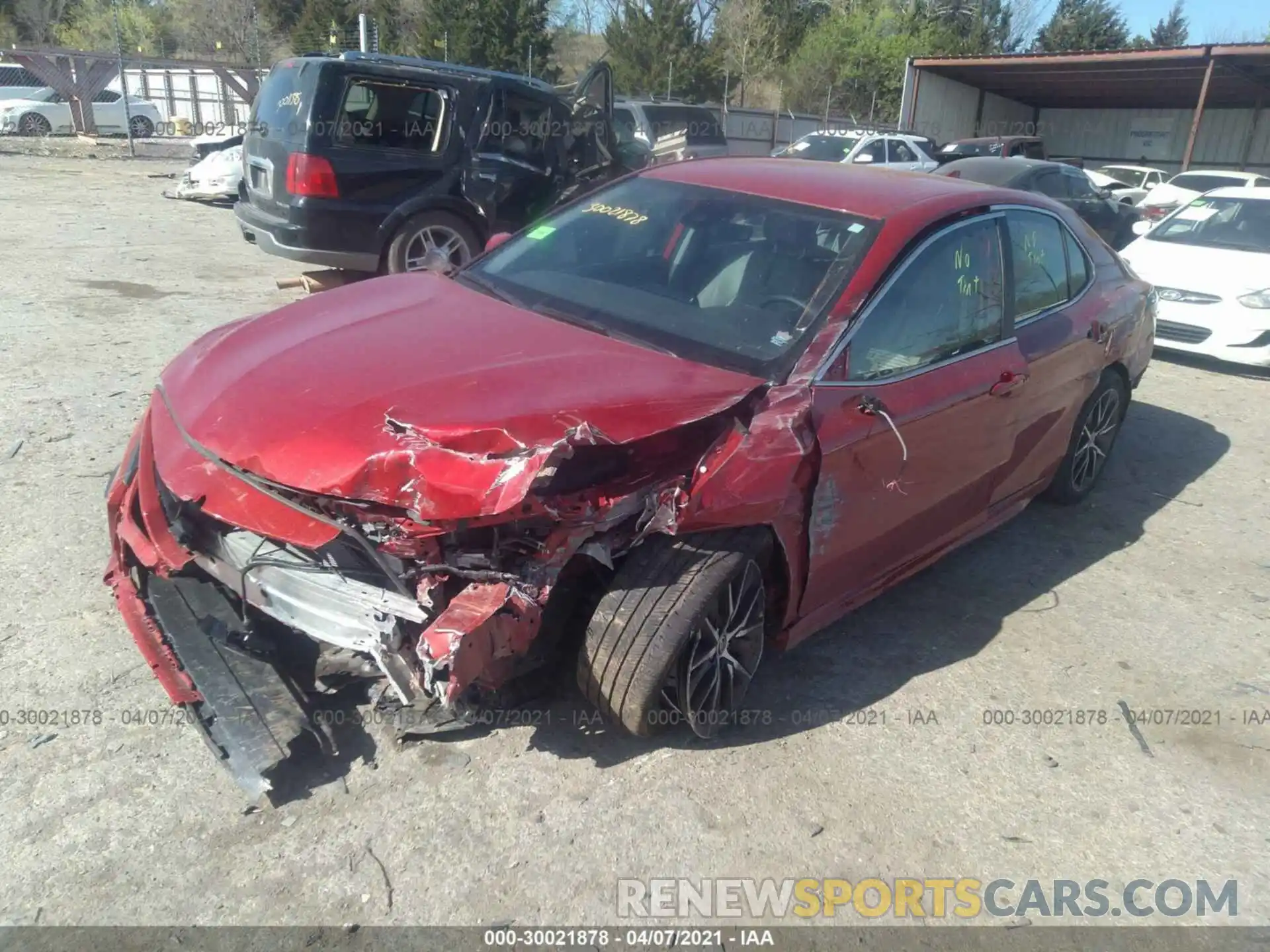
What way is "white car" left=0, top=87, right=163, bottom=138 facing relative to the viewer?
to the viewer's left

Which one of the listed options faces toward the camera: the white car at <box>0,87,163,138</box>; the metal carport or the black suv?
the metal carport

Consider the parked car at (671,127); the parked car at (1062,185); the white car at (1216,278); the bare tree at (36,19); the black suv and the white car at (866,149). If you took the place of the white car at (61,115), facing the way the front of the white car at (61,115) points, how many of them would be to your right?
1

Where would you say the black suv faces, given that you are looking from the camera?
facing away from the viewer and to the right of the viewer

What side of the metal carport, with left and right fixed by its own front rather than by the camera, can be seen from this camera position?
front

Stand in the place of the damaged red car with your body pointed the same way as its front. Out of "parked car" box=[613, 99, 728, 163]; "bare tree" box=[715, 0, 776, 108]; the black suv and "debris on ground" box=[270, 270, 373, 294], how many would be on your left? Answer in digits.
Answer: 0

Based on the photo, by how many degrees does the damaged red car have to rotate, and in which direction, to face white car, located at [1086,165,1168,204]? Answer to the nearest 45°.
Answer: approximately 180°

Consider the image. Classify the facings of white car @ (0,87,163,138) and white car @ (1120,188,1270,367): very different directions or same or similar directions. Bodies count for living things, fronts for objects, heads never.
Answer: same or similar directions

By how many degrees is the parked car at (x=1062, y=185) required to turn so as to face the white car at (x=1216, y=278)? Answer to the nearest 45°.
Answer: approximately 45° to its right

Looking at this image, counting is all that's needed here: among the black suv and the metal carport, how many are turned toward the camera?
1

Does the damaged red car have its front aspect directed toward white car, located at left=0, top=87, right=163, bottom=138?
no

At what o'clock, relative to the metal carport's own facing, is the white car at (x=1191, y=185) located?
The white car is roughly at 12 o'clock from the metal carport.

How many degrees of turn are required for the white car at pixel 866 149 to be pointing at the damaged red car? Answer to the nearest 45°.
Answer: approximately 45° to its left
